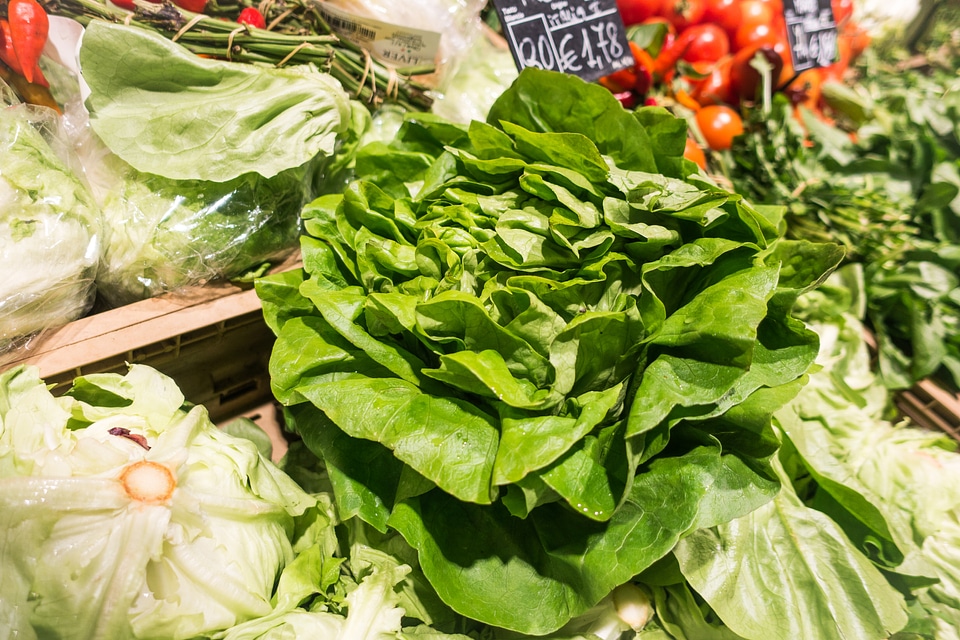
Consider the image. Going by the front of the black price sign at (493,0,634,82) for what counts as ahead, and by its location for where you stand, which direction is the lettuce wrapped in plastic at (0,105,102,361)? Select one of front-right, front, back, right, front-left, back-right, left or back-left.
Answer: front-right

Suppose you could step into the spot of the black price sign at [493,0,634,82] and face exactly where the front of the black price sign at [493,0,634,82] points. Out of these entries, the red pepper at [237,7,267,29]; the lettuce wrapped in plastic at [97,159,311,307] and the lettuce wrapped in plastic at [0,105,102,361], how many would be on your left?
0

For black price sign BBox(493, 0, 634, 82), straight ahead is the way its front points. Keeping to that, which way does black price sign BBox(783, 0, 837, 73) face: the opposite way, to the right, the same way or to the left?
the same way

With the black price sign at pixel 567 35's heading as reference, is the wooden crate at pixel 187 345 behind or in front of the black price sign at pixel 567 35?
in front

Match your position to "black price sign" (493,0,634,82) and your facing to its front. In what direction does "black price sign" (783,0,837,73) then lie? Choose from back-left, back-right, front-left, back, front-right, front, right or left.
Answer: back-left

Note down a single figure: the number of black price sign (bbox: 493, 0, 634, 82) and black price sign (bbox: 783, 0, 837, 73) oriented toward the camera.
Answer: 2

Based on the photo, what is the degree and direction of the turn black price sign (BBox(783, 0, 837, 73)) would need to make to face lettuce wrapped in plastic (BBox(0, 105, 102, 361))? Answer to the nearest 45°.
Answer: approximately 45° to its right

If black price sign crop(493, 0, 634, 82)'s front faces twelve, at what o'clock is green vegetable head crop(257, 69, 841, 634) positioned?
The green vegetable head is roughly at 12 o'clock from the black price sign.

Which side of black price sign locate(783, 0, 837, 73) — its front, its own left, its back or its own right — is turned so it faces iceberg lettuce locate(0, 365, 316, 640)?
front

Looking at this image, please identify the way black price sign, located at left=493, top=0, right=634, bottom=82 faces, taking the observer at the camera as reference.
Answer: facing the viewer

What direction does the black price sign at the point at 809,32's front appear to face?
toward the camera
